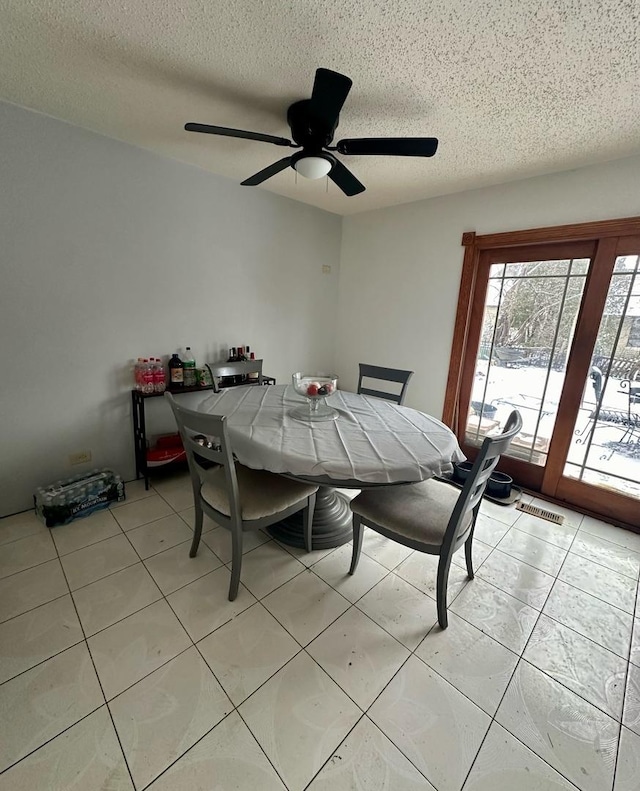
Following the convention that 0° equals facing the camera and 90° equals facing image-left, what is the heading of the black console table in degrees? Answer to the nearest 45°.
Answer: approximately 315°

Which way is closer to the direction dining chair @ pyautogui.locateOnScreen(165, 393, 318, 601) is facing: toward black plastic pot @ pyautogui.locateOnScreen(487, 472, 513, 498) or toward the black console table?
the black plastic pot

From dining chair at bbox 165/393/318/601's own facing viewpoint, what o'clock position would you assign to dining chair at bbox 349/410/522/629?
dining chair at bbox 349/410/522/629 is roughly at 2 o'clock from dining chair at bbox 165/393/318/601.

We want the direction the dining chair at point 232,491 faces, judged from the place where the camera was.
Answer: facing away from the viewer and to the right of the viewer

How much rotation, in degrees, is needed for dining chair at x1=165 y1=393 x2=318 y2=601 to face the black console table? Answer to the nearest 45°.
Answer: approximately 90° to its left

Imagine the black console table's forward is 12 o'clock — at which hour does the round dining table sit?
The round dining table is roughly at 12 o'clock from the black console table.

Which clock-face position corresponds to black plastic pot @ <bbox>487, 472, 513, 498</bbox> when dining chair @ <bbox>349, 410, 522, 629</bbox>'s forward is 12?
The black plastic pot is roughly at 2 o'clock from the dining chair.

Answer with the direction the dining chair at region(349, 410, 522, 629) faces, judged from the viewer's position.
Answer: facing away from the viewer and to the left of the viewer

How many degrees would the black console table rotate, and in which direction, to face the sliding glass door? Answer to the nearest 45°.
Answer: approximately 45° to its left

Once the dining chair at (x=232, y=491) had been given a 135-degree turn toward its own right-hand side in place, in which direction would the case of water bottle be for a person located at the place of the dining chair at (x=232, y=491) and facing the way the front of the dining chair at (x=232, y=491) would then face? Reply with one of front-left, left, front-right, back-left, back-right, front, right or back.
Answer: back-right
